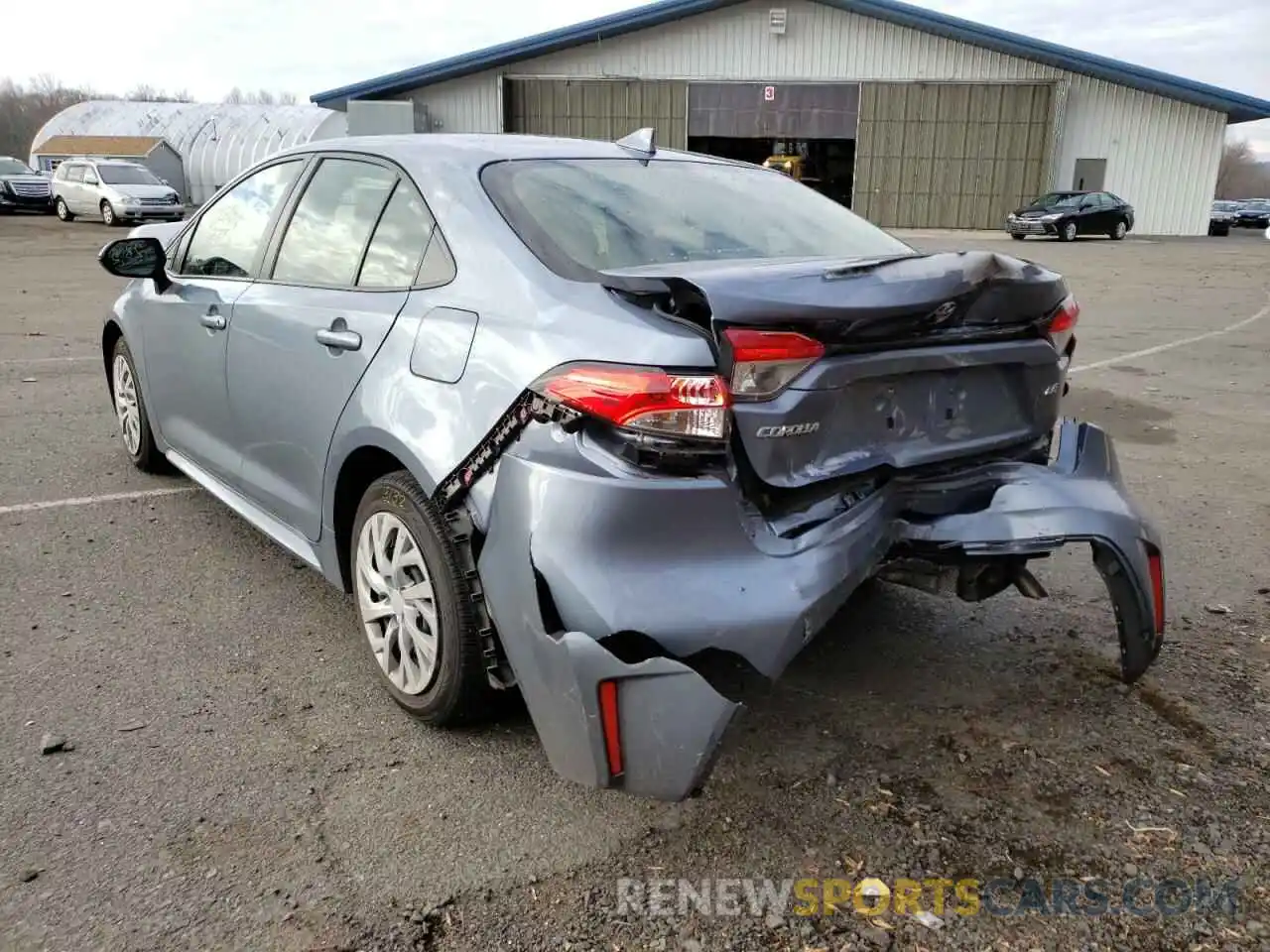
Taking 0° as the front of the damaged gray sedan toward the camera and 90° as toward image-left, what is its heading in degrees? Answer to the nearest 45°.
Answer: approximately 135°

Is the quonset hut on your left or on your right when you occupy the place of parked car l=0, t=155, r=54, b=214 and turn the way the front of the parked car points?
on your left

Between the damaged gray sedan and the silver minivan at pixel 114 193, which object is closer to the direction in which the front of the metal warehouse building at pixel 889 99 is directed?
the damaged gray sedan

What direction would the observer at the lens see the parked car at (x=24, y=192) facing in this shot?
facing the viewer and to the right of the viewer

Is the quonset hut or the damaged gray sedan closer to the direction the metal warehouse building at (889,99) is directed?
the damaged gray sedan

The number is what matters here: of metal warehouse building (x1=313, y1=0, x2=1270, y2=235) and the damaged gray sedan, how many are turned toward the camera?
1

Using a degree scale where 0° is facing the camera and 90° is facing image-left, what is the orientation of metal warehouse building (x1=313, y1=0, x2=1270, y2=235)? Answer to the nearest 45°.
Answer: approximately 0°

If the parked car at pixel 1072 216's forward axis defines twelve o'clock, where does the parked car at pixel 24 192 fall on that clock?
the parked car at pixel 24 192 is roughly at 1 o'clock from the parked car at pixel 1072 216.

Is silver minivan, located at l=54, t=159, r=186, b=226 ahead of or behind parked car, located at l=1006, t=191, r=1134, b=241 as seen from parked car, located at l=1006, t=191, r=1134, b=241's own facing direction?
ahead
